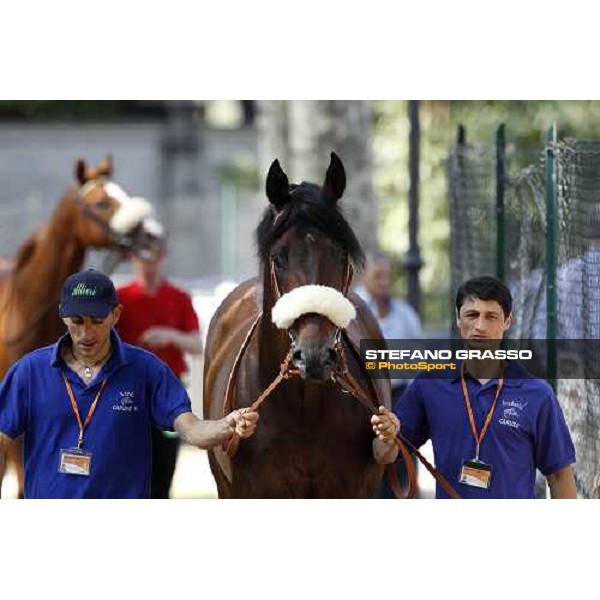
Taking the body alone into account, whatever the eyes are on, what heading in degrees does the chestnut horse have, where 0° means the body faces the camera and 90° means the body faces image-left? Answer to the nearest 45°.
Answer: approximately 315°

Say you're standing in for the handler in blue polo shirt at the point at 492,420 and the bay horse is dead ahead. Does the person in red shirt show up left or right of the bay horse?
right

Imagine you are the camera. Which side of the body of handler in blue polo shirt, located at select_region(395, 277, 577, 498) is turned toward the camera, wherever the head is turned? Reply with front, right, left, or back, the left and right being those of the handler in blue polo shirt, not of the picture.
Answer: front

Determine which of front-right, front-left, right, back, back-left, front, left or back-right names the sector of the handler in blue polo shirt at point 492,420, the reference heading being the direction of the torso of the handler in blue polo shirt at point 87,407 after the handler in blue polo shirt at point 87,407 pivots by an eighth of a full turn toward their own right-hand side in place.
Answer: back-left

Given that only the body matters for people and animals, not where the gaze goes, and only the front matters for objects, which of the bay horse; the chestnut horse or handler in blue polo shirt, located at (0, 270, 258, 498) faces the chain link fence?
the chestnut horse

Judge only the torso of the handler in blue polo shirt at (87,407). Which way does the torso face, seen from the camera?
toward the camera

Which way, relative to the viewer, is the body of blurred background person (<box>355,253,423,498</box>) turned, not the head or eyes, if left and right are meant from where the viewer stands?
facing the viewer

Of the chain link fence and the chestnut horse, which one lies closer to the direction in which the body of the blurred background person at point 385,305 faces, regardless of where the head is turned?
the chain link fence

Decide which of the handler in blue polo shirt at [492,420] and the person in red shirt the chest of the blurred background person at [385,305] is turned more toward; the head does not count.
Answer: the handler in blue polo shirt

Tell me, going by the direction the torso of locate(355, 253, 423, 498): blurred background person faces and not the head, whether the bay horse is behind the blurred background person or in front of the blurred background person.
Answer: in front

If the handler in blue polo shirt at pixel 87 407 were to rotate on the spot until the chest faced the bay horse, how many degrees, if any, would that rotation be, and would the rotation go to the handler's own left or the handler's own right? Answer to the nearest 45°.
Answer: approximately 90° to the handler's own left
